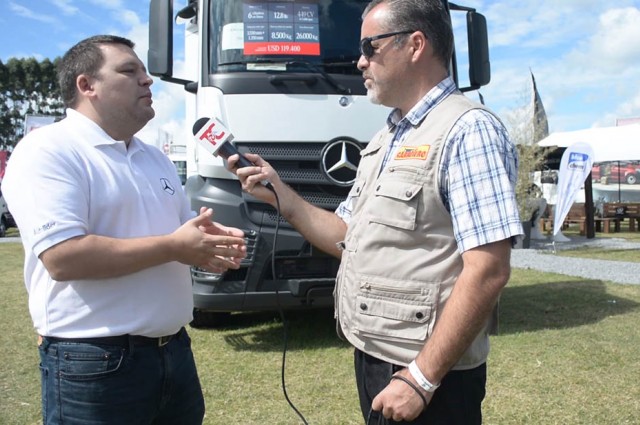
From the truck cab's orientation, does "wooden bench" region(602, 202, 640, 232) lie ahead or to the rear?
to the rear

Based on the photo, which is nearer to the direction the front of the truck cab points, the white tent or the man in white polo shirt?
the man in white polo shirt

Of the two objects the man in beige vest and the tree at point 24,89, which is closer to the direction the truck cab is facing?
the man in beige vest

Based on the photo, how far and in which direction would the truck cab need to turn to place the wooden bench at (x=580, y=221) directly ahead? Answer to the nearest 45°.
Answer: approximately 135° to its left

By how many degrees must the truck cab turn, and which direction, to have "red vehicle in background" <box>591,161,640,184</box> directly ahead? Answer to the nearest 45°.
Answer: approximately 135° to its left

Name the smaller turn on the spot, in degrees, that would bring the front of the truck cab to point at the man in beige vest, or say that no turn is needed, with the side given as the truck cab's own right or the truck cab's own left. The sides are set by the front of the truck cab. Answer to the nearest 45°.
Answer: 0° — it already faces them

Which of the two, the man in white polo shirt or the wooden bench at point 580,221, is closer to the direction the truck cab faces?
the man in white polo shirt

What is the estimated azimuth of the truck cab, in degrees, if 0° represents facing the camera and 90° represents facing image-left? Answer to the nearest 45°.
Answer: approximately 0°

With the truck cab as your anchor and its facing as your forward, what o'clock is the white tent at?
The white tent is roughly at 7 o'clock from the truck cab.

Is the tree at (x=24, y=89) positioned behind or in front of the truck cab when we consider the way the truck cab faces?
behind

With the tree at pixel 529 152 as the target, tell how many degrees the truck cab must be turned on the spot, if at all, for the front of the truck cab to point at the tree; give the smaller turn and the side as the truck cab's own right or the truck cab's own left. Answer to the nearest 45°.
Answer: approximately 135° to the truck cab's own left

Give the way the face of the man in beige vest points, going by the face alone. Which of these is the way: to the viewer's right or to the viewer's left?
to the viewer's left

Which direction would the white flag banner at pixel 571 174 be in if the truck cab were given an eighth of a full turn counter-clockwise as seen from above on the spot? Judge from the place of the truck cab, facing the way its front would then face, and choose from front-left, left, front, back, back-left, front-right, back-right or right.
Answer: left
